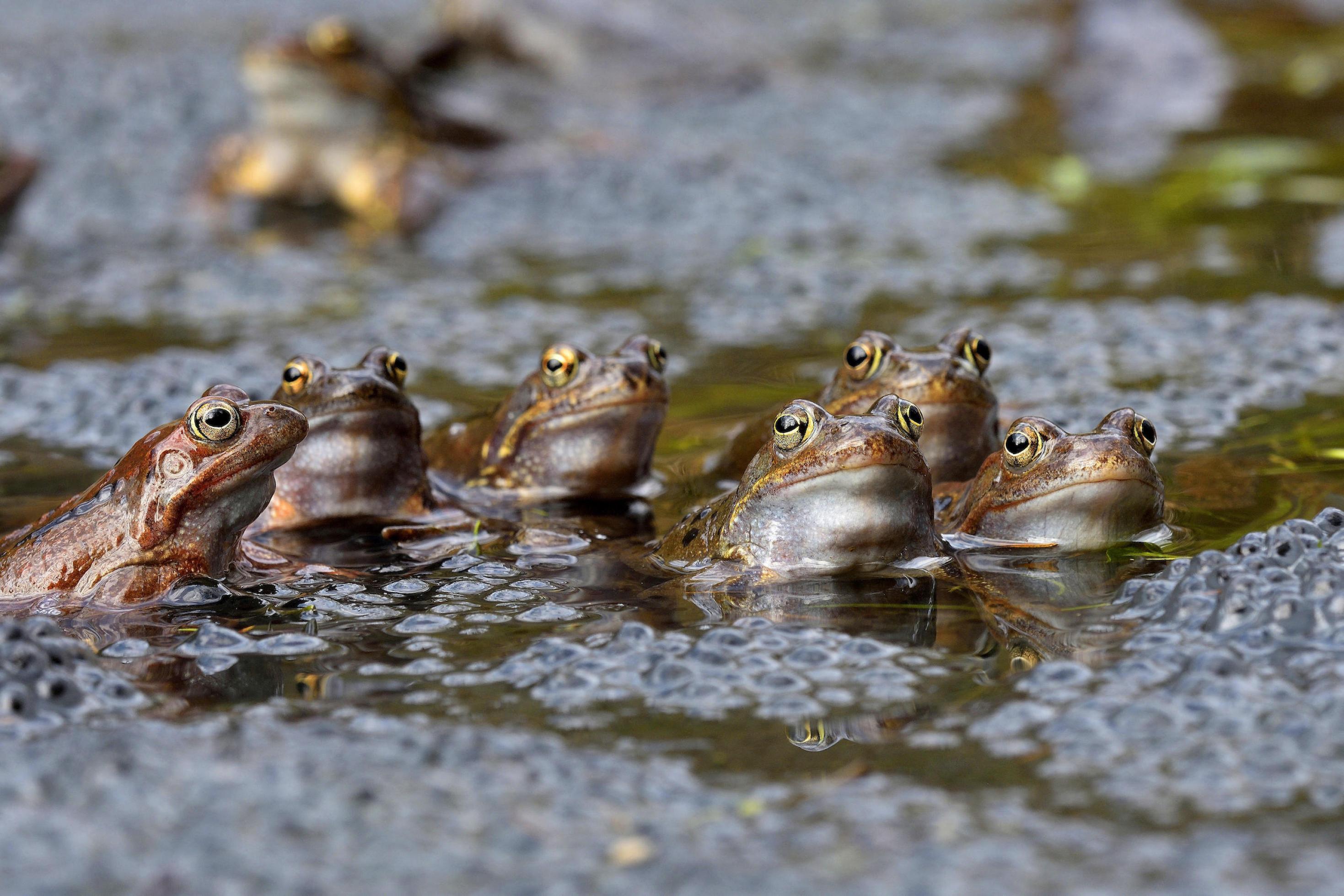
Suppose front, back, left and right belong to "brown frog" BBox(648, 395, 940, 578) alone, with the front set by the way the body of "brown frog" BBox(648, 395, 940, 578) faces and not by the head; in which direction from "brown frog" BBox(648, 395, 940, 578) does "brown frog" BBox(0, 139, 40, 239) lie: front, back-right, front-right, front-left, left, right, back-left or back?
back

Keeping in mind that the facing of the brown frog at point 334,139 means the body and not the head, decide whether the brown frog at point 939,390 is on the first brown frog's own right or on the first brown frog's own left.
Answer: on the first brown frog's own left

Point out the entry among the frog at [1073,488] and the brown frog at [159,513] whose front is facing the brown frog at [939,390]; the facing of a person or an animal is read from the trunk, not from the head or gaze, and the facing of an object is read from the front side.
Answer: the brown frog at [159,513]

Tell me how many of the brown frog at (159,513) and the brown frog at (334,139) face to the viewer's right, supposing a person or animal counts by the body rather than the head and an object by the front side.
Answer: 1

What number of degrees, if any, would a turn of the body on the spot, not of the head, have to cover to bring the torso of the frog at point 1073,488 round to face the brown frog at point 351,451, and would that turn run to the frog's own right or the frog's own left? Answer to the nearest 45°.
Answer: approximately 135° to the frog's own right

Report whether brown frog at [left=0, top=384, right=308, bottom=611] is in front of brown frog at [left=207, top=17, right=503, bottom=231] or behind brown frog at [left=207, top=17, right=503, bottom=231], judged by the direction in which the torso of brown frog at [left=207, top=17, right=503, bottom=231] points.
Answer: in front

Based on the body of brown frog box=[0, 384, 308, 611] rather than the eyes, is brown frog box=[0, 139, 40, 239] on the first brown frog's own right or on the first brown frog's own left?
on the first brown frog's own left

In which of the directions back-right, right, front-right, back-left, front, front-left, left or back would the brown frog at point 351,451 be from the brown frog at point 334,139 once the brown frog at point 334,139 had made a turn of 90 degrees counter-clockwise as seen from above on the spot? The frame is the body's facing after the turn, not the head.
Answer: front-right

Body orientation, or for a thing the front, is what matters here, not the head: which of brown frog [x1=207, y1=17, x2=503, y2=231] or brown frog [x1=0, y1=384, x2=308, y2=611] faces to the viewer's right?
brown frog [x1=0, y1=384, x2=308, y2=611]

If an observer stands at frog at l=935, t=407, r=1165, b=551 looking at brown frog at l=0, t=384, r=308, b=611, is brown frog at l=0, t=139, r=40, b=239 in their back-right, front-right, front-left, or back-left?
front-right

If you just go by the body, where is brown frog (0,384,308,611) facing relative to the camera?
to the viewer's right

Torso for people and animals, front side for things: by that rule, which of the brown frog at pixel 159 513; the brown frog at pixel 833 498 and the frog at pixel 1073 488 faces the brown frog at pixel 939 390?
the brown frog at pixel 159 513

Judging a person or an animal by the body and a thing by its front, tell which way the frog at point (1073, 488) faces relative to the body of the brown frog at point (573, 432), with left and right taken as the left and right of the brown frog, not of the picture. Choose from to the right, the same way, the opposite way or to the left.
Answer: the same way

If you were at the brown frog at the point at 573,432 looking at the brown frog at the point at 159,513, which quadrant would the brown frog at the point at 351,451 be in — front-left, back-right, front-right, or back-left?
front-right

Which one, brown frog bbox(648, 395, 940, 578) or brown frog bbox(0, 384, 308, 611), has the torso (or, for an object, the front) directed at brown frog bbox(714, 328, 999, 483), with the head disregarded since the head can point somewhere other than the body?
brown frog bbox(0, 384, 308, 611)

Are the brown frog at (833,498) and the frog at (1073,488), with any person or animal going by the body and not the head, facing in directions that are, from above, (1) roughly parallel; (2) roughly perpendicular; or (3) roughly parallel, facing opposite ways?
roughly parallel

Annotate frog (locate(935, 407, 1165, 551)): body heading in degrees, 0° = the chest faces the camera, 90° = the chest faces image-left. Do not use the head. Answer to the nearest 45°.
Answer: approximately 315°

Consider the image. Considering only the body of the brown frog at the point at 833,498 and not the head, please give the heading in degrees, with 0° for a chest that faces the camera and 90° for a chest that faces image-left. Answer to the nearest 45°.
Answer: approximately 315°
